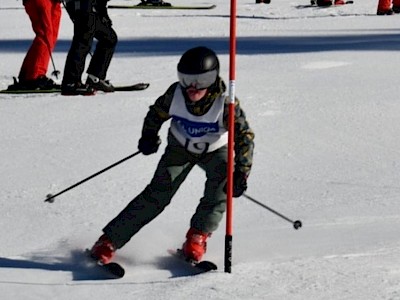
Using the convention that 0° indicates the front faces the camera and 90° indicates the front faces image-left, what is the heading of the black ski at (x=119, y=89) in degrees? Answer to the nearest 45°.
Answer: approximately 270°

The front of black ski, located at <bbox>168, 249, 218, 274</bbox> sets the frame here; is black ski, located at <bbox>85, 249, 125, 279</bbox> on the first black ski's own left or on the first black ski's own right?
on the first black ski's own right

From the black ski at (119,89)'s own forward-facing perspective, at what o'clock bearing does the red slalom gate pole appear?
The red slalom gate pole is roughly at 3 o'clock from the black ski.

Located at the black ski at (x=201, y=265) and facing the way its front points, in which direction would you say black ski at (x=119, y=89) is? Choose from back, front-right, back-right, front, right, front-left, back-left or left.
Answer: back-left

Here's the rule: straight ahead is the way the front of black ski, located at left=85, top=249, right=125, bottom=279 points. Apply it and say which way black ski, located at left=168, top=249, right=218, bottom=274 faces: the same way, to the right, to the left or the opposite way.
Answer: the same way

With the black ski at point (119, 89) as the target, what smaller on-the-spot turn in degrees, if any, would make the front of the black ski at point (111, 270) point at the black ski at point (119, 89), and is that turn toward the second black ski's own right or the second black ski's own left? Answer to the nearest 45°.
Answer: approximately 135° to the second black ski's own left

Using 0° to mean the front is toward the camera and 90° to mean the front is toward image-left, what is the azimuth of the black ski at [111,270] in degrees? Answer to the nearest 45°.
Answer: approximately 315°

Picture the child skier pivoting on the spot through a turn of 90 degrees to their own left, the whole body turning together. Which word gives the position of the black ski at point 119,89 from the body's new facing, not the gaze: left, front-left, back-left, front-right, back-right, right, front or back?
left

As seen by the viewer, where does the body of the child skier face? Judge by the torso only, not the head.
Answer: toward the camera

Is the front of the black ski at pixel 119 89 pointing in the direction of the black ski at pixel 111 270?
no
